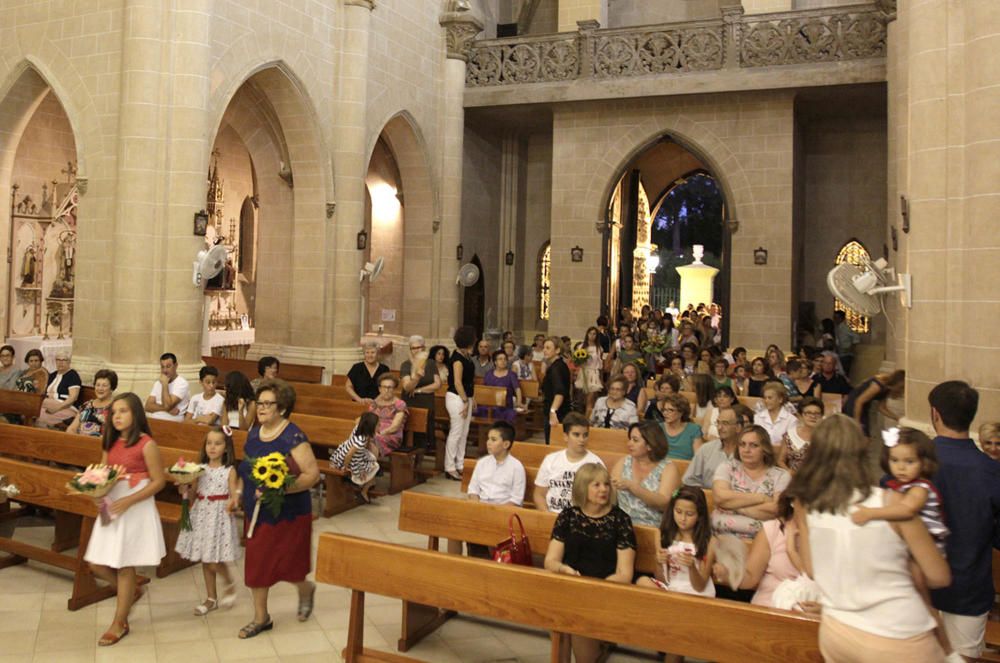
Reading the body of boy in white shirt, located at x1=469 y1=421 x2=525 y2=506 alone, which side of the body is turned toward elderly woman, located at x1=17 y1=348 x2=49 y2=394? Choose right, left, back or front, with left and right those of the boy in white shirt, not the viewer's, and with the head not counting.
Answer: right

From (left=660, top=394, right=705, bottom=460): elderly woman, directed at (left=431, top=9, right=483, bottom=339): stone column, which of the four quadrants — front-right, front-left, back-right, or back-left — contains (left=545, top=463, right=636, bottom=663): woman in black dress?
back-left

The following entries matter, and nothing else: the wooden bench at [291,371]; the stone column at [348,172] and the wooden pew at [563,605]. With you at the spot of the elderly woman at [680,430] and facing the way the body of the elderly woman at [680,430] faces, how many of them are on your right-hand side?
2

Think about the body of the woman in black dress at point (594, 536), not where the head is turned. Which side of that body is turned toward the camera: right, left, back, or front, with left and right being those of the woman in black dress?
front

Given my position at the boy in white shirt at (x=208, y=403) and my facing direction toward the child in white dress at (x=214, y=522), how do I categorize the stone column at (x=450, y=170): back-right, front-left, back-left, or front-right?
back-left

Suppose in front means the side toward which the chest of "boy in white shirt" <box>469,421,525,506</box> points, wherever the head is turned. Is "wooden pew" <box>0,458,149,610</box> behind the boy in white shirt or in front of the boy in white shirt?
in front

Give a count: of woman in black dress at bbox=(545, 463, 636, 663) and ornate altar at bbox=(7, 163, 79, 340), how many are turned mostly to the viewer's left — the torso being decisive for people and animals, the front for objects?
0

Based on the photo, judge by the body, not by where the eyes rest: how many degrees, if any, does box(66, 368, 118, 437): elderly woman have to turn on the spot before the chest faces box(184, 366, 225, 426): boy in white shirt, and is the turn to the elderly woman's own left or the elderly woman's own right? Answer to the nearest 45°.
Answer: approximately 135° to the elderly woman's own left

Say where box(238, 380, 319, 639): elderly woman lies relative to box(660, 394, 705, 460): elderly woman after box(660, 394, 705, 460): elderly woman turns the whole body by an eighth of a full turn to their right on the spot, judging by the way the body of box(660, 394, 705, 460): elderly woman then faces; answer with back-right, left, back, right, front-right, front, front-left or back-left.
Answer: front-left

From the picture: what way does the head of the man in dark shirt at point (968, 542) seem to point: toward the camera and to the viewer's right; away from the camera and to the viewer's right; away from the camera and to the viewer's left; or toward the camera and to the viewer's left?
away from the camera and to the viewer's left

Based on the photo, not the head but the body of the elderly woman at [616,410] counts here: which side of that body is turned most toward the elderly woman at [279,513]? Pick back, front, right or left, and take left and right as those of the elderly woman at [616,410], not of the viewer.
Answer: front
